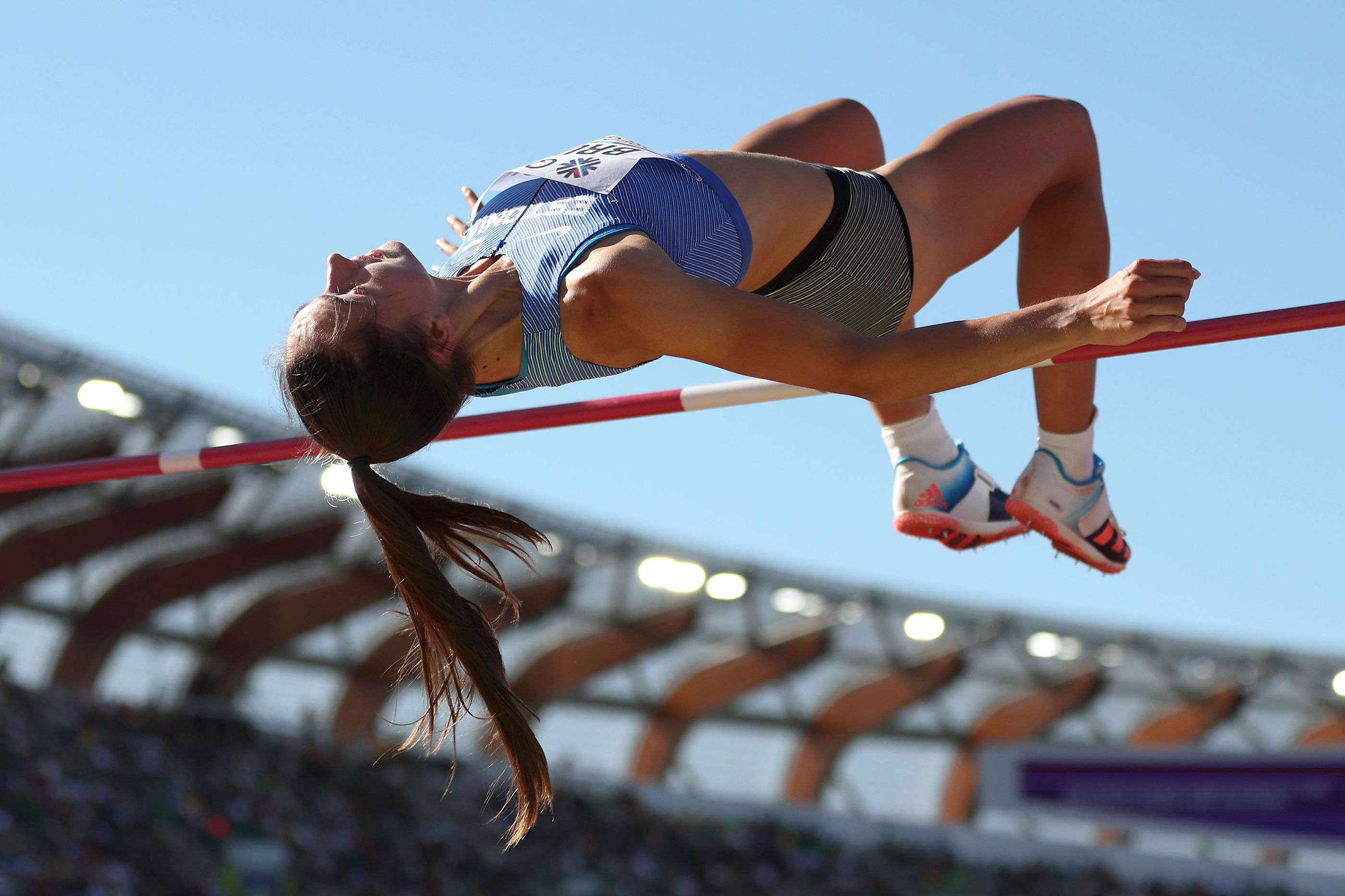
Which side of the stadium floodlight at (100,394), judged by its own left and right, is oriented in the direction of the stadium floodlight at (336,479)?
left

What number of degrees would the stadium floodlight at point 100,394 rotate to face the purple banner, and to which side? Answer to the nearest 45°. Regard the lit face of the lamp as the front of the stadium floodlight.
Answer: approximately 90° to its left

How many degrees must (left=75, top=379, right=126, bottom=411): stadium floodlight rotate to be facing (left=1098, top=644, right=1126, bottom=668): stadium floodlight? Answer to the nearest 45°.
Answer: approximately 90° to its left

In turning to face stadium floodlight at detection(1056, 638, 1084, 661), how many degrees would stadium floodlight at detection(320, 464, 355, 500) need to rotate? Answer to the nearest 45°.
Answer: approximately 90° to its left

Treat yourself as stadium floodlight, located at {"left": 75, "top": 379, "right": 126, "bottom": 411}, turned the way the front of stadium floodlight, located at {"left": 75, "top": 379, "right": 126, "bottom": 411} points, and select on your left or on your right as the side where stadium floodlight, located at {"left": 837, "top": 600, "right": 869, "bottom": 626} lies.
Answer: on your left

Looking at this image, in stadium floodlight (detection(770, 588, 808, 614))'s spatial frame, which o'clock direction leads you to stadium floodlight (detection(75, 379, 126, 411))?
stadium floodlight (detection(75, 379, 126, 411)) is roughly at 2 o'clock from stadium floodlight (detection(770, 588, 808, 614)).

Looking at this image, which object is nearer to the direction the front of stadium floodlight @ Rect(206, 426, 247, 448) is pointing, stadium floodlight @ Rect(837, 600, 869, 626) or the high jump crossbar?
the high jump crossbar

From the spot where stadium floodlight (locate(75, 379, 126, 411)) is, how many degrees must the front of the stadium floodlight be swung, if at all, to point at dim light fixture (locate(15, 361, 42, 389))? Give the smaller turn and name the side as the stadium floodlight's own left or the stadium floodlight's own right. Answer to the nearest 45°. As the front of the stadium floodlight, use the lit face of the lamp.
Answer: approximately 90° to the stadium floodlight's own right

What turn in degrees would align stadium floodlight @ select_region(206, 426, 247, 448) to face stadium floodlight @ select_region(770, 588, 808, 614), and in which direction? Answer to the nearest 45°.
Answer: approximately 90° to its left

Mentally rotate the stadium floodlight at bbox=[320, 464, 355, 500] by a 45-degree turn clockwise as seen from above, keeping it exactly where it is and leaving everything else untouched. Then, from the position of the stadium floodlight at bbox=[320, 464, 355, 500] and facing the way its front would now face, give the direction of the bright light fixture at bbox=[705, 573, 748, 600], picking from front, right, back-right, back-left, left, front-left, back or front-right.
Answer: back-left

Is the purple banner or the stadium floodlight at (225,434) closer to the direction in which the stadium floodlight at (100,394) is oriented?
the purple banner

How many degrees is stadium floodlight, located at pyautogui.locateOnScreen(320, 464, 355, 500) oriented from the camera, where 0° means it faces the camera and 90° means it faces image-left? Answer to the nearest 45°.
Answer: approximately 0°
